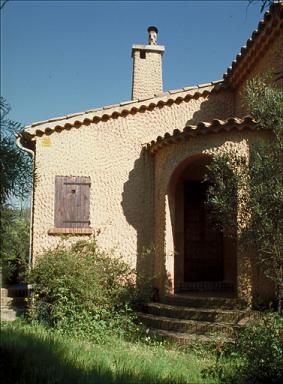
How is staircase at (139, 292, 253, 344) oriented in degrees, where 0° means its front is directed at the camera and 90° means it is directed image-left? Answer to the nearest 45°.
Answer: approximately 0°

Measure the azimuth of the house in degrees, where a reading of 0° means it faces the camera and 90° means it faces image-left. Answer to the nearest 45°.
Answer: approximately 0°

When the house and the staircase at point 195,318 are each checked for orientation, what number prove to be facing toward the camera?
2

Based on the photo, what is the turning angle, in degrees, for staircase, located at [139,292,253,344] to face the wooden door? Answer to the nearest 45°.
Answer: approximately 180°
